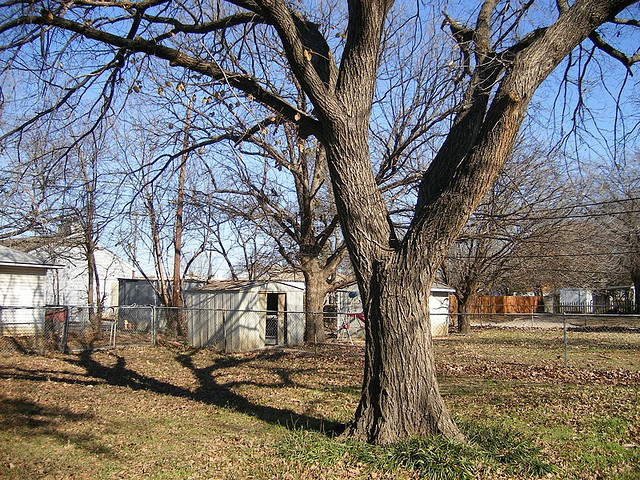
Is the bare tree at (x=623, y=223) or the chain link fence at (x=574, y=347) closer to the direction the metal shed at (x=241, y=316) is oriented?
the chain link fence

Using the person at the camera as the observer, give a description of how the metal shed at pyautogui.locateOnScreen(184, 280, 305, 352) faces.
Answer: facing the viewer and to the right of the viewer

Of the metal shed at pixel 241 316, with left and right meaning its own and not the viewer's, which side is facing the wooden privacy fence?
left

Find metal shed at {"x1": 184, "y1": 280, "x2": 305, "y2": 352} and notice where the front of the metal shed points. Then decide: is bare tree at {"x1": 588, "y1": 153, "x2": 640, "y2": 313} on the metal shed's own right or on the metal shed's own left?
on the metal shed's own left

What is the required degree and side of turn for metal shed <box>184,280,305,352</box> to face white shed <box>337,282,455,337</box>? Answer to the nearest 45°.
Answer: approximately 90° to its left

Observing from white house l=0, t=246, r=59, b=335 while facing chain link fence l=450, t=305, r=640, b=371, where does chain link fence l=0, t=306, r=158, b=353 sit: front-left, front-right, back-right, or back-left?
front-right

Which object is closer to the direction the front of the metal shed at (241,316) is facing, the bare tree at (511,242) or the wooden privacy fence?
the bare tree

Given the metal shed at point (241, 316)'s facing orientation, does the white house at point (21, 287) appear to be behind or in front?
behind

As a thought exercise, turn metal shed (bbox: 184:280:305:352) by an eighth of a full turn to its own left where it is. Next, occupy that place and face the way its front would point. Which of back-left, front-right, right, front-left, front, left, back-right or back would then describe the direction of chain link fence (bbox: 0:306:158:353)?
back

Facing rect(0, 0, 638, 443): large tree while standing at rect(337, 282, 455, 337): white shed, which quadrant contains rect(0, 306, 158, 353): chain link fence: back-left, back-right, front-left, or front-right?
front-right
